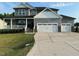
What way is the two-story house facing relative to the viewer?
toward the camera
